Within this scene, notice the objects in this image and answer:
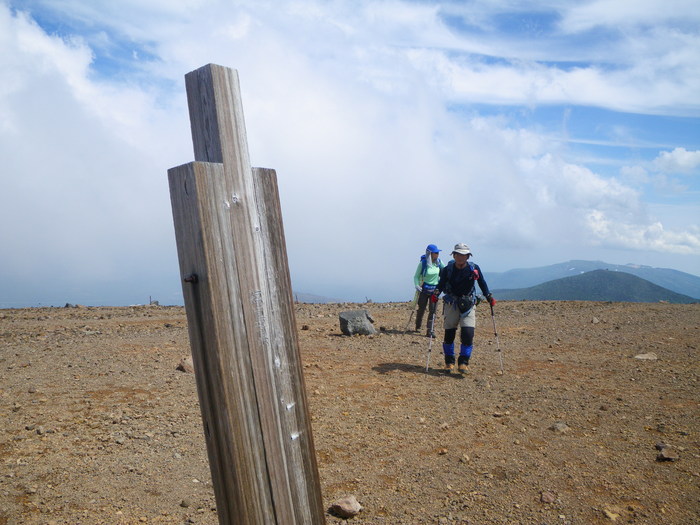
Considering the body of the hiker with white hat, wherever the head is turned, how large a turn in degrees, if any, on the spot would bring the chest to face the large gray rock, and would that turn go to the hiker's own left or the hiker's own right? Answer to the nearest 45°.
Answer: approximately 135° to the hiker's own right

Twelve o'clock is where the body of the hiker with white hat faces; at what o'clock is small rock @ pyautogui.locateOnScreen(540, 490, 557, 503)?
The small rock is roughly at 12 o'clock from the hiker with white hat.

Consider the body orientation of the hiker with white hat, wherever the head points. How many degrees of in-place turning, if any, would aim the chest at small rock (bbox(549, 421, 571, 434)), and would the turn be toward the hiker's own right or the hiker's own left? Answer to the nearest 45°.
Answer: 0° — they already face it

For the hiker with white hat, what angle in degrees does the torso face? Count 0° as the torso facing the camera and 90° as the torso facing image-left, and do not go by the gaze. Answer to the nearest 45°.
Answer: approximately 0°
